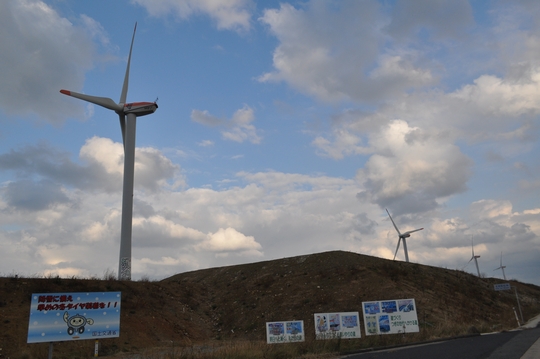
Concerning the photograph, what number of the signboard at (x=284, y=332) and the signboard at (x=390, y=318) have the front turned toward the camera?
2

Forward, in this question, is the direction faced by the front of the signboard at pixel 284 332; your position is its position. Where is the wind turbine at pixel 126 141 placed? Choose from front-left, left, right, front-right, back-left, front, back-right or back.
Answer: back-right

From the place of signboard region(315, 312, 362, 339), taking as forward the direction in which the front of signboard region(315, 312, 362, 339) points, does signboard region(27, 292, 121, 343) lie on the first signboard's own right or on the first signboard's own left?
on the first signboard's own right

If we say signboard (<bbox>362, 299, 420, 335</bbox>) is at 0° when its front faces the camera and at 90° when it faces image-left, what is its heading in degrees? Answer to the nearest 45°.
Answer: approximately 0°

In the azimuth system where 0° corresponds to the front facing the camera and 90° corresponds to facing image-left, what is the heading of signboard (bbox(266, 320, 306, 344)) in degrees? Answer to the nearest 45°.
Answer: approximately 0°

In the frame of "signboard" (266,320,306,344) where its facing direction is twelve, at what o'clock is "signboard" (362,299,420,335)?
"signboard" (362,299,420,335) is roughly at 8 o'clock from "signboard" (266,320,306,344).

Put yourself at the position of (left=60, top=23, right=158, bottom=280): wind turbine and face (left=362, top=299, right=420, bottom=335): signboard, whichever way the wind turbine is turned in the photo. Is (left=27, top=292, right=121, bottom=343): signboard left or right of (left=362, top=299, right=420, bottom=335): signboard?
right

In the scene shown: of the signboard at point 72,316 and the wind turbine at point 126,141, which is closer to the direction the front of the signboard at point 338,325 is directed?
the signboard

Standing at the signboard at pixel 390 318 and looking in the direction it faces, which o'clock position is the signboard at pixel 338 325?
the signboard at pixel 338 325 is roughly at 2 o'clock from the signboard at pixel 390 318.

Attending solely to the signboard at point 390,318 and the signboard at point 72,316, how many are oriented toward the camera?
2
